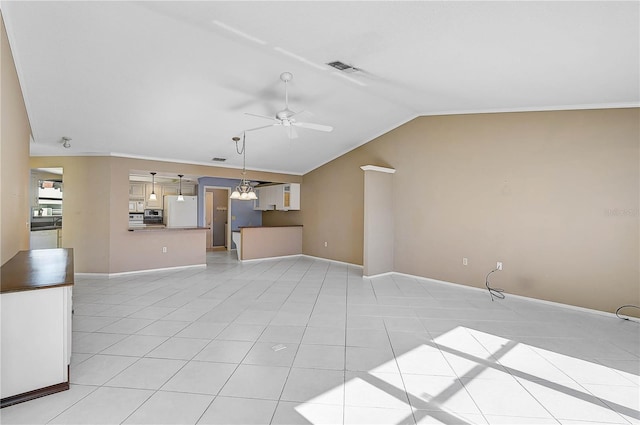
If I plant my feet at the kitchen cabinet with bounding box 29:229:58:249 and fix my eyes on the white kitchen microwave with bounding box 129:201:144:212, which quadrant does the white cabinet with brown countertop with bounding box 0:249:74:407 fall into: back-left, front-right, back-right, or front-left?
back-right

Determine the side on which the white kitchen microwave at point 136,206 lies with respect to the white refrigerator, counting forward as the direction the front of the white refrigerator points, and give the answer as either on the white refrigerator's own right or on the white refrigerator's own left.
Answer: on the white refrigerator's own right

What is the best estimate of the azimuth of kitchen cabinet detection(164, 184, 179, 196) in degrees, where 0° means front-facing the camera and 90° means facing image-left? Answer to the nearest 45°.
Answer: approximately 0°

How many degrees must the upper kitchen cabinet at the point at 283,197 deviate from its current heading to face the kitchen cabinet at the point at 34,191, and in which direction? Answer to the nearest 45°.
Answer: approximately 45° to its right
